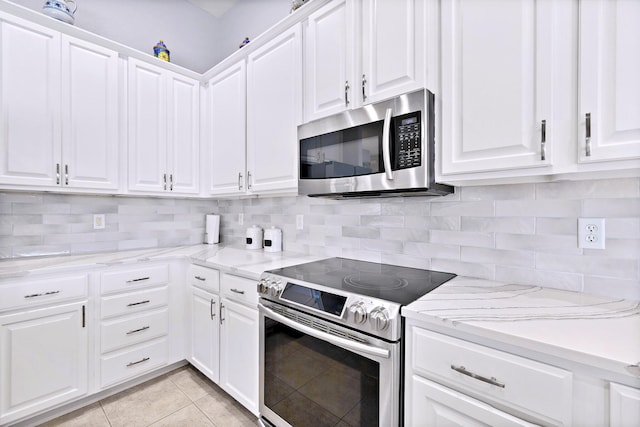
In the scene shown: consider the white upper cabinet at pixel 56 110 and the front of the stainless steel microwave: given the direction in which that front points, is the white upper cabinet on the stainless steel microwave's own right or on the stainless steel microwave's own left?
on the stainless steel microwave's own right

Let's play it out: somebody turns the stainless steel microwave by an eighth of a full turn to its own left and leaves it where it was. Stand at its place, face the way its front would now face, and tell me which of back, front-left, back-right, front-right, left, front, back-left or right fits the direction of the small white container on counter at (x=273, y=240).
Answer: back-right

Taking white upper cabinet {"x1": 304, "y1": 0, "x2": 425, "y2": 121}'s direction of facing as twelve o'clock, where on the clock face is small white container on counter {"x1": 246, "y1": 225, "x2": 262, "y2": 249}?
The small white container on counter is roughly at 3 o'clock from the white upper cabinet.

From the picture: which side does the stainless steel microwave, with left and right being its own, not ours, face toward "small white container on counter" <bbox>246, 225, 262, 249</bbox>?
right
